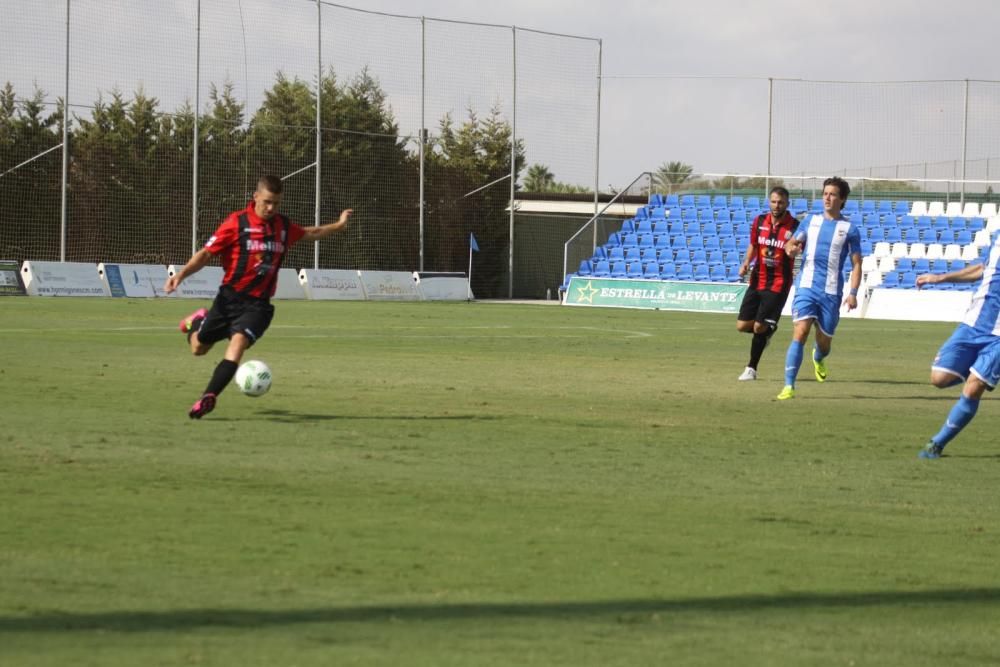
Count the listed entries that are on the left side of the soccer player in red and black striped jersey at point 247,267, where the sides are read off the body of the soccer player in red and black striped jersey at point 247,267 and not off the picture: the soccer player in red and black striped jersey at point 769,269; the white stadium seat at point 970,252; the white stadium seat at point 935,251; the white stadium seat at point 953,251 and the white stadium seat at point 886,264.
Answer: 5

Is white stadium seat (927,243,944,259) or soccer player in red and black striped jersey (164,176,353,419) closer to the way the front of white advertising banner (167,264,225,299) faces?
the soccer player in red and black striped jersey

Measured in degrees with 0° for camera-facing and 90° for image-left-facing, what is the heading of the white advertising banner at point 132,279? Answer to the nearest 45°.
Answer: approximately 0°

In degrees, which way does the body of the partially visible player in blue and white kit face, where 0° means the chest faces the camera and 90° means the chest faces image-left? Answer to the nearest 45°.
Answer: approximately 45°

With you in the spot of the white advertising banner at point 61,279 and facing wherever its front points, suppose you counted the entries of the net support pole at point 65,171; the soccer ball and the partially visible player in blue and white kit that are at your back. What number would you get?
1

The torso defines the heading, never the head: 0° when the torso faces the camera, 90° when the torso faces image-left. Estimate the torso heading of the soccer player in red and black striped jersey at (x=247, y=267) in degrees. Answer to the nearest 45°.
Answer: approximately 315°

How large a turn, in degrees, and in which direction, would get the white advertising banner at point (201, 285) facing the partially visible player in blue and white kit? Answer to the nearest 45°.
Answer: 0° — it already faces them

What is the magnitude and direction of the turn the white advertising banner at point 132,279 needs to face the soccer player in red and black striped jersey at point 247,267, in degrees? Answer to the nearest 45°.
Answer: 0° — it already faces them

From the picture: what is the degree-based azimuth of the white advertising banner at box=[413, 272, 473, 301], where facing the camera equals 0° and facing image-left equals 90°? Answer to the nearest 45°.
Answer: approximately 0°

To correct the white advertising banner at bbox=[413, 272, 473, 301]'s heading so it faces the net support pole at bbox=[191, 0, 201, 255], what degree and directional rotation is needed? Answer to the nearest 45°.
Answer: approximately 90° to its right

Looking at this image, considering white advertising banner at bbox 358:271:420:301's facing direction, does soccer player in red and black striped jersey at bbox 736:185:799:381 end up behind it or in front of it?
in front
